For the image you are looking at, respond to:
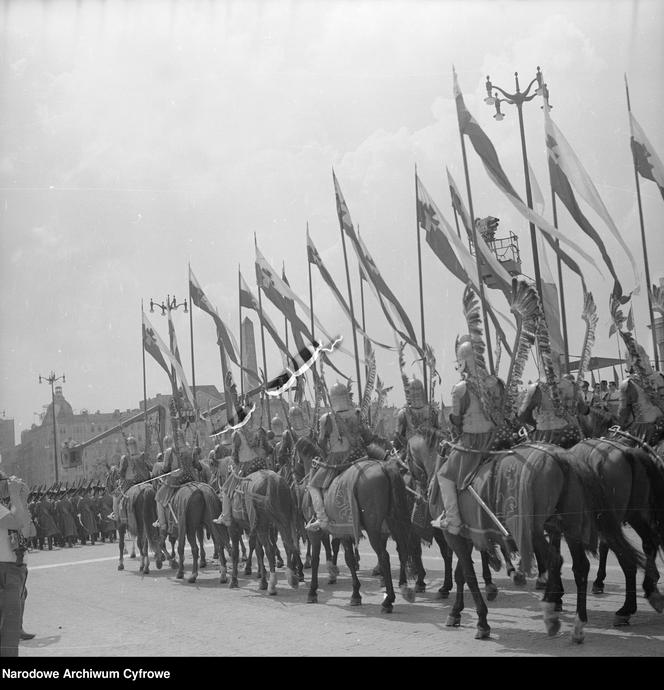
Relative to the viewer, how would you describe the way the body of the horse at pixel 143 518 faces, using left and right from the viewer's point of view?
facing away from the viewer and to the left of the viewer

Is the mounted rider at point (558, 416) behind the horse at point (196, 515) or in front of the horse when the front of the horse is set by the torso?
behind

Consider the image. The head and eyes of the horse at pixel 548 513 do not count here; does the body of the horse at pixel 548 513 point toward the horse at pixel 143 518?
yes

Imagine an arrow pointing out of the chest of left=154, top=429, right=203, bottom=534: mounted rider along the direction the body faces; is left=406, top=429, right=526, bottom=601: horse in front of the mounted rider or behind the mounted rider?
behind

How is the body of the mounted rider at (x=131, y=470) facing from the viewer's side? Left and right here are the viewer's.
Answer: facing away from the viewer and to the left of the viewer

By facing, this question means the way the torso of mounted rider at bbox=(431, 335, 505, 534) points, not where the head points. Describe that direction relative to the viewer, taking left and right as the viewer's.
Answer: facing away from the viewer and to the left of the viewer

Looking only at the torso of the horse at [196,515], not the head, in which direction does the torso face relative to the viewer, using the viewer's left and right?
facing away from the viewer

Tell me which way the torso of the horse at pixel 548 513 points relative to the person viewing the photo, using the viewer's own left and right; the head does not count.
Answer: facing away from the viewer and to the left of the viewer

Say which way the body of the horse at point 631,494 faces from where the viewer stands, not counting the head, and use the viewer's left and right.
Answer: facing away from the viewer and to the left of the viewer

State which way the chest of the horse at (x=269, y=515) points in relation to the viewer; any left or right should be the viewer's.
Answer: facing away from the viewer and to the left of the viewer

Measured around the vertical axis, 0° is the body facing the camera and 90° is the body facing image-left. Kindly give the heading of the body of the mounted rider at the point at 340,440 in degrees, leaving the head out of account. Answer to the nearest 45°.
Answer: approximately 135°
